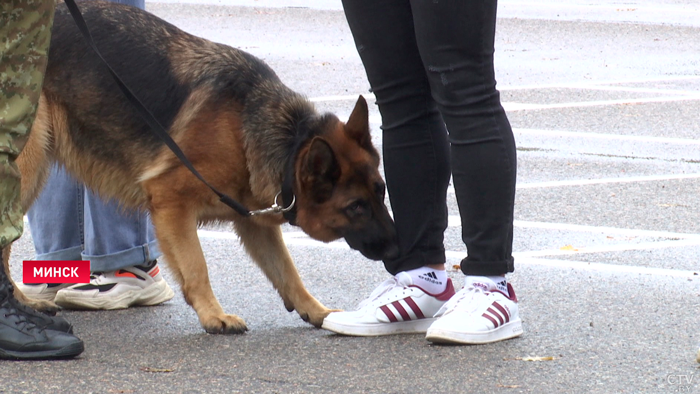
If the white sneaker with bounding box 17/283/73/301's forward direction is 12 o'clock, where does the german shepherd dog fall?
The german shepherd dog is roughly at 7 o'clock from the white sneaker.

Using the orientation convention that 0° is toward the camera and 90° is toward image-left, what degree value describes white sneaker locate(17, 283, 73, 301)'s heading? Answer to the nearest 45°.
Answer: approximately 90°

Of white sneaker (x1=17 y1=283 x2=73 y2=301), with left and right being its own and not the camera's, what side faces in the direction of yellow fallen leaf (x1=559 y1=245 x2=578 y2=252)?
back
